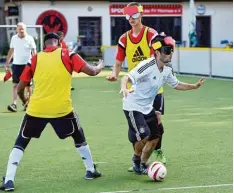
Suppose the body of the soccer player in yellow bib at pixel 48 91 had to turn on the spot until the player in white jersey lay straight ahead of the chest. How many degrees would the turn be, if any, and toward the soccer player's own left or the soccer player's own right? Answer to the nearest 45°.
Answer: approximately 90° to the soccer player's own right

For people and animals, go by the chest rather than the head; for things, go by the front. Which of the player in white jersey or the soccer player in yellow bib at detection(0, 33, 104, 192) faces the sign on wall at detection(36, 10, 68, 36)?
the soccer player in yellow bib

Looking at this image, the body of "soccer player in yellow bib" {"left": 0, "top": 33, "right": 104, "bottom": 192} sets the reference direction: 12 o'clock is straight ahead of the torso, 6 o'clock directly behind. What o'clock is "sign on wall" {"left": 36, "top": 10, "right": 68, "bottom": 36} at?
The sign on wall is roughly at 12 o'clock from the soccer player in yellow bib.

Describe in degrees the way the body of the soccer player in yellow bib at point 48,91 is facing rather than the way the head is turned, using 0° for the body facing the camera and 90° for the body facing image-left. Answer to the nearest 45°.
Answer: approximately 180°

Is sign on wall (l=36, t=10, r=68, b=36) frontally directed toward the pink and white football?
yes

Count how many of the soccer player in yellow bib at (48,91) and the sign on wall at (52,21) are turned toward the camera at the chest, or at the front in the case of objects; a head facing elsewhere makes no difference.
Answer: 1

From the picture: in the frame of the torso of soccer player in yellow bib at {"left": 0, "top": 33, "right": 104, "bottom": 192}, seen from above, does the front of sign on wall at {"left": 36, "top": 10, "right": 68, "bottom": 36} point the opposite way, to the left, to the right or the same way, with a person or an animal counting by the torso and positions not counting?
the opposite way
